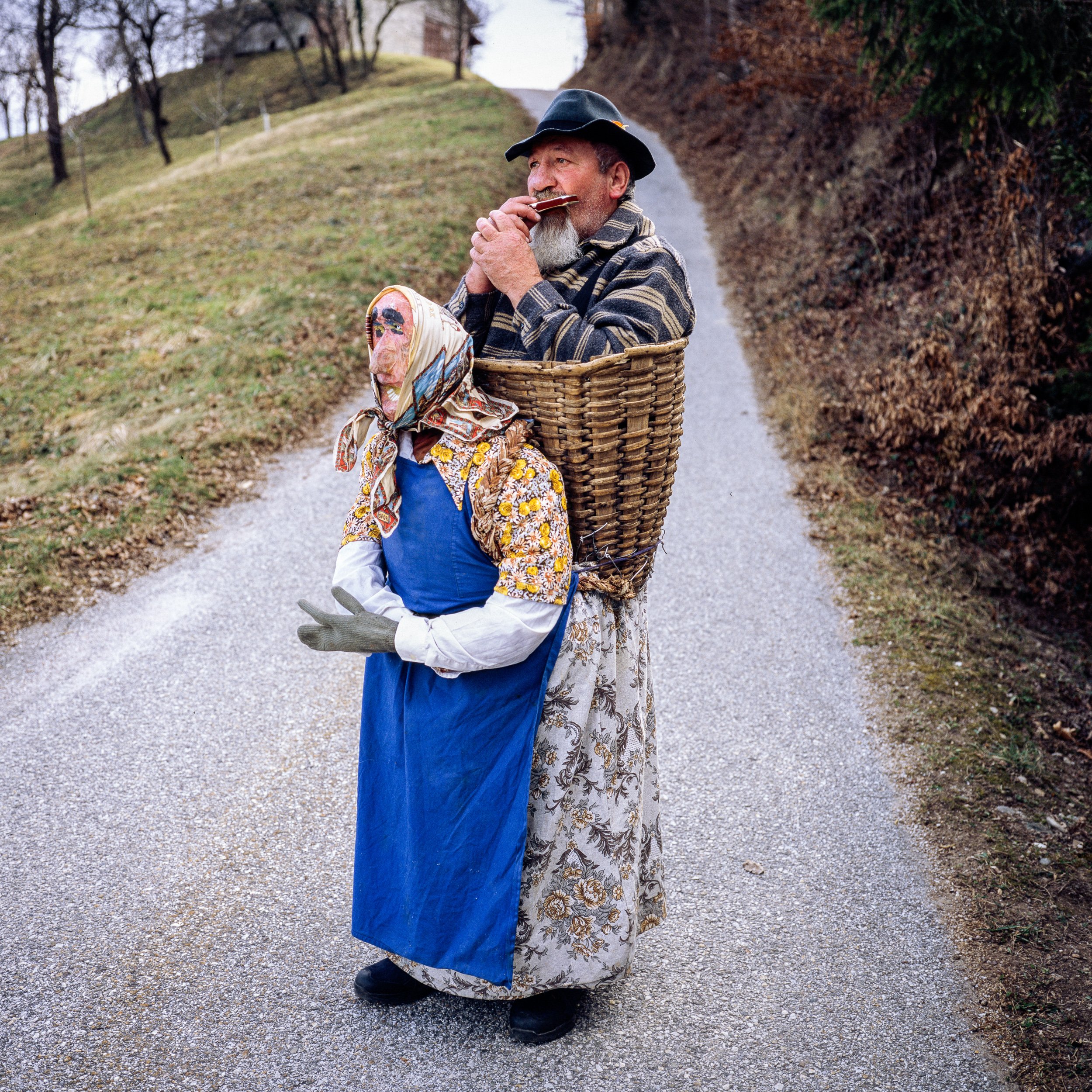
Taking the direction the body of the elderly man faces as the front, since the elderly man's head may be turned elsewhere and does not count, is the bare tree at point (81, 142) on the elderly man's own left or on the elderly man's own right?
on the elderly man's own right

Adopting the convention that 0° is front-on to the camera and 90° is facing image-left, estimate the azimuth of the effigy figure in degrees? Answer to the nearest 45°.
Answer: approximately 45°

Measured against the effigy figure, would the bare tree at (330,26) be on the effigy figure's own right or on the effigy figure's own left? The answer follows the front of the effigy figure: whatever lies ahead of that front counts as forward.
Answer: on the effigy figure's own right

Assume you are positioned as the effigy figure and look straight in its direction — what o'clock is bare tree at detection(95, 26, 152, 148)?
The bare tree is roughly at 4 o'clock from the effigy figure.

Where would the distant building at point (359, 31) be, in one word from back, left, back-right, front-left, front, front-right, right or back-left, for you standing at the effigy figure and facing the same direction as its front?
back-right

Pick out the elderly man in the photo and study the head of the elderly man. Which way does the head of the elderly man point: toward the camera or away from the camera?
toward the camera

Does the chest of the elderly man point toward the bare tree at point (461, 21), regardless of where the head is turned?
no

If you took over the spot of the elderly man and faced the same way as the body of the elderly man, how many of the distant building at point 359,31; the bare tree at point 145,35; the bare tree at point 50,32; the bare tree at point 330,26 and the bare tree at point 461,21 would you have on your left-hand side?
0

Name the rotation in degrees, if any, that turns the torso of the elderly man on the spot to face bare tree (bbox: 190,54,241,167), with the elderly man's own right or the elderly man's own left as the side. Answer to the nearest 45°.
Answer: approximately 135° to the elderly man's own right

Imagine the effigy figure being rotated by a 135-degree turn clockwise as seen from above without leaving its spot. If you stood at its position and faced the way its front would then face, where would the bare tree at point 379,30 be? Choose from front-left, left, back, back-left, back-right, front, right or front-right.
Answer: front

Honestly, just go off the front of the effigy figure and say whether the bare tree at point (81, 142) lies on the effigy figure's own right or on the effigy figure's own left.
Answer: on the effigy figure's own right

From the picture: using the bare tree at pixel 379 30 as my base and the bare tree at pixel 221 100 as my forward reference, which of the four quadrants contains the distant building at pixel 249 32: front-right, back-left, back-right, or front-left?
front-right

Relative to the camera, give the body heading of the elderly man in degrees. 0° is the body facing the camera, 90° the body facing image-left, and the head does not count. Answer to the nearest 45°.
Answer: approximately 45°

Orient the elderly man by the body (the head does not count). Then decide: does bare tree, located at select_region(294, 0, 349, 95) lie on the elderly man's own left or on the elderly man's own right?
on the elderly man's own right
